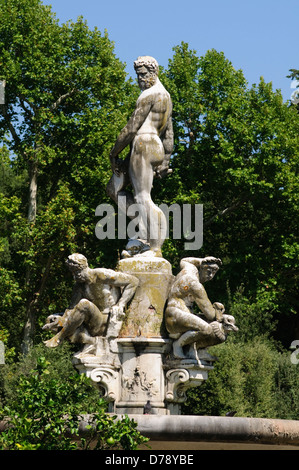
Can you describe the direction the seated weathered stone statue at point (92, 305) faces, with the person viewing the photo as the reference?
facing the viewer and to the left of the viewer

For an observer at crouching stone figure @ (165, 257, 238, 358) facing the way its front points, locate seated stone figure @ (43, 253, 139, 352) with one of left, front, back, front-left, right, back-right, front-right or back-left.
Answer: back

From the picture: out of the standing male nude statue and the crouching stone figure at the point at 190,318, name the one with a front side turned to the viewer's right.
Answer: the crouching stone figure

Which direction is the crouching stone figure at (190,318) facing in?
to the viewer's right

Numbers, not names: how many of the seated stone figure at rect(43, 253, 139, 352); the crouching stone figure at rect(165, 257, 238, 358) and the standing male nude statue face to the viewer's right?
1

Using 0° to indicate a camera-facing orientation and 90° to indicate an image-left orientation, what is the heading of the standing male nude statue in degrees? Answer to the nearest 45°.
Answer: approximately 135°

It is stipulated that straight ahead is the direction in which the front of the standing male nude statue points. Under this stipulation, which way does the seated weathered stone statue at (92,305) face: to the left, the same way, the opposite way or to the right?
to the left
